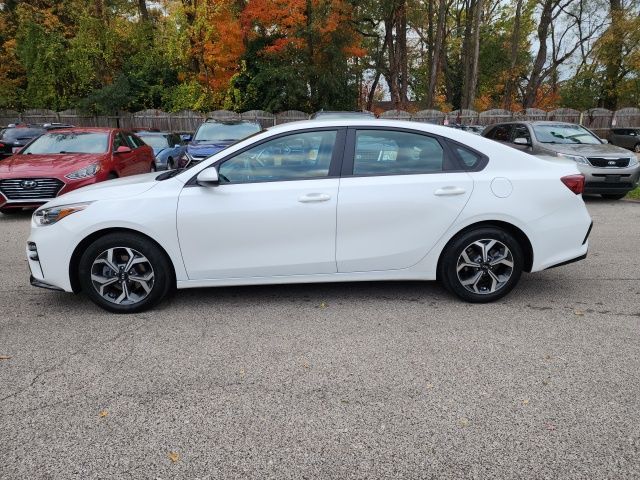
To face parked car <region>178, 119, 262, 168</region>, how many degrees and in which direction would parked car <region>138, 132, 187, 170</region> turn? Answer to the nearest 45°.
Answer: approximately 45° to its left

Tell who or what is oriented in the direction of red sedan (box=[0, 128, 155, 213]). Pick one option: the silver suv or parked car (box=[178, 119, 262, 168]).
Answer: the parked car

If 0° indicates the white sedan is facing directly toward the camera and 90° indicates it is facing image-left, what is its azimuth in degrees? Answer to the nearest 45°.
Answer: approximately 90°

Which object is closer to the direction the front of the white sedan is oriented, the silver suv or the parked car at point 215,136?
the parked car

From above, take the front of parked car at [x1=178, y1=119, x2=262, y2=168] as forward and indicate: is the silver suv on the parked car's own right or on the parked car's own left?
on the parked car's own left

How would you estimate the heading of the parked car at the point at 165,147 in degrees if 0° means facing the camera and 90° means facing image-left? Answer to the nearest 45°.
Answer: approximately 45°

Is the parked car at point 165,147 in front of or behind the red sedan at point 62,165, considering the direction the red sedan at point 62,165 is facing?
behind

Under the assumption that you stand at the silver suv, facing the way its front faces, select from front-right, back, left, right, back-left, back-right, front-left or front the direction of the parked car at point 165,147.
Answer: back-right

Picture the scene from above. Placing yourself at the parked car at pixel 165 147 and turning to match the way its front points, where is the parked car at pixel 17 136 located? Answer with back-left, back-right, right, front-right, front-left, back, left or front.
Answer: right

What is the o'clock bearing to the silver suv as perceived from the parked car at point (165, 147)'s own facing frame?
The silver suv is roughly at 9 o'clock from the parked car.

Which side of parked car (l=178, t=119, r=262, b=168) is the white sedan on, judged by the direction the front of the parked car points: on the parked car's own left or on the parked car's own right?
on the parked car's own left

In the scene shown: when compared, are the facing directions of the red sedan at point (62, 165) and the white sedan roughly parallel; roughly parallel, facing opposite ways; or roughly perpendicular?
roughly perpendicular

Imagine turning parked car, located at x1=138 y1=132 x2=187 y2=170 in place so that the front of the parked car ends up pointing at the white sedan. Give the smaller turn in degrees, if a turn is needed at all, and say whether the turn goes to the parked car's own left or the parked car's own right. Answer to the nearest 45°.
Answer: approximately 45° to the parked car's own left

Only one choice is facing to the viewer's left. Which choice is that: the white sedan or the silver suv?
the white sedan

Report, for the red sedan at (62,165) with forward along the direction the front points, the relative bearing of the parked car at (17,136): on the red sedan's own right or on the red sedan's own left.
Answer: on the red sedan's own right
